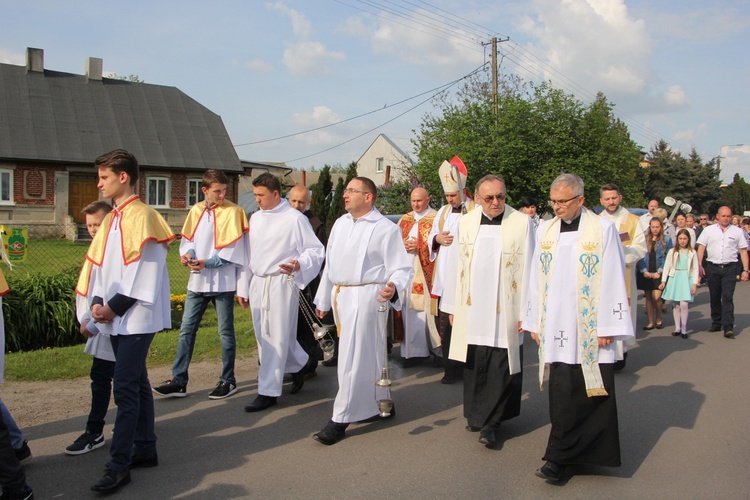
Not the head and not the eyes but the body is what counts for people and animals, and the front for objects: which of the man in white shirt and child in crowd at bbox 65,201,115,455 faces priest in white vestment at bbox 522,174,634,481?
the man in white shirt

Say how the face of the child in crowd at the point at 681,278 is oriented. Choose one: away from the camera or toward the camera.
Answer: toward the camera

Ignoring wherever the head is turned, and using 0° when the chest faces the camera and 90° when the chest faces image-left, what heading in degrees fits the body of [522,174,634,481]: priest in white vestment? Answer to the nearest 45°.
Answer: approximately 45°

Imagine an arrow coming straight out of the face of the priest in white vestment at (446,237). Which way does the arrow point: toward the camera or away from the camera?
toward the camera

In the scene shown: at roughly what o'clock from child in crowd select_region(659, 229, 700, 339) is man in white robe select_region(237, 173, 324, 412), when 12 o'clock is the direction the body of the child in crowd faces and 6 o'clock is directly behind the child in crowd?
The man in white robe is roughly at 1 o'clock from the child in crowd.

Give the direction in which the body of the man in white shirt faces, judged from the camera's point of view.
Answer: toward the camera

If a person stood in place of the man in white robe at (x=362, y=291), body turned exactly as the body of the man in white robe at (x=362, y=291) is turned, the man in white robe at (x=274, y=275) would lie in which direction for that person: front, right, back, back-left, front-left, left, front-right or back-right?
right

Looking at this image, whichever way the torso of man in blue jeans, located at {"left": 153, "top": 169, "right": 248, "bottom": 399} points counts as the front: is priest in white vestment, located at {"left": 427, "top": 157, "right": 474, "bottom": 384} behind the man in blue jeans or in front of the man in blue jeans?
behind

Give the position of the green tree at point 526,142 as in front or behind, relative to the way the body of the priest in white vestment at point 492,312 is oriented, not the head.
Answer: behind

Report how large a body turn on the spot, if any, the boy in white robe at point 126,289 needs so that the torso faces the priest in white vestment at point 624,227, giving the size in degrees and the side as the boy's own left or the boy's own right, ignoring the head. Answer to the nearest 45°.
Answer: approximately 135° to the boy's own left

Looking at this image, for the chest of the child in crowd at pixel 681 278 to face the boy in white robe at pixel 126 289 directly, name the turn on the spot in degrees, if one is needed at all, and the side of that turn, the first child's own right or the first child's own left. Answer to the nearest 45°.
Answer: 0° — they already face them

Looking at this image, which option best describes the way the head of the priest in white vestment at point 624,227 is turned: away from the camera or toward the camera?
toward the camera

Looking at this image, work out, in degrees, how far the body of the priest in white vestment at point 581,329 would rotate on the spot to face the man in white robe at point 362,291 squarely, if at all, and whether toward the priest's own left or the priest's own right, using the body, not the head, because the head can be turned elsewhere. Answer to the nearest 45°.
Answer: approximately 45° to the priest's own right

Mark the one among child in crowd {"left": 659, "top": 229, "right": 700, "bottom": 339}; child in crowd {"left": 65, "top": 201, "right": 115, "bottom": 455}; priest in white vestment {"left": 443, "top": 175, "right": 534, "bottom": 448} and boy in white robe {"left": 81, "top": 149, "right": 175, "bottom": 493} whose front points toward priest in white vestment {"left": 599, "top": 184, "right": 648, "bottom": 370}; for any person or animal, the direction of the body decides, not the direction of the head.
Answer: child in crowd {"left": 659, "top": 229, "right": 700, "bottom": 339}

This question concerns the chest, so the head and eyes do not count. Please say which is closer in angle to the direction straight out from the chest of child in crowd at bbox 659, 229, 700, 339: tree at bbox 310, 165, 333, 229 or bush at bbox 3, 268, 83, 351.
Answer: the bush
